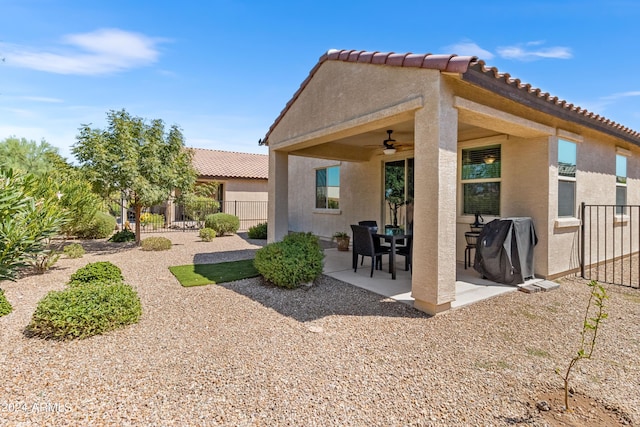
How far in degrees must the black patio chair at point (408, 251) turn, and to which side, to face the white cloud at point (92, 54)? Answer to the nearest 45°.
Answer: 0° — it already faces it

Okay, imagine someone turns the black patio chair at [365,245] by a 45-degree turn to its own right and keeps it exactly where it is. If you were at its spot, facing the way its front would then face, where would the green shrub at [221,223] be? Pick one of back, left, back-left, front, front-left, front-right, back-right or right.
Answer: back-left

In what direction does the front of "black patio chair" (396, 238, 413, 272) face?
to the viewer's left

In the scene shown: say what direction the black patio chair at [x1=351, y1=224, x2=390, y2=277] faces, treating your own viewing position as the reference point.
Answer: facing away from the viewer and to the right of the viewer

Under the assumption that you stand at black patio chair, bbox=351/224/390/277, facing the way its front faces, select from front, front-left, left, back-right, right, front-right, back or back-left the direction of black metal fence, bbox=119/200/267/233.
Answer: left

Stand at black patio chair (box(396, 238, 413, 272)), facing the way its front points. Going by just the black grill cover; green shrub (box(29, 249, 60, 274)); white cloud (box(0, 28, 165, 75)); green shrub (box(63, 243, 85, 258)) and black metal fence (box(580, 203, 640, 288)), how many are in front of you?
3
